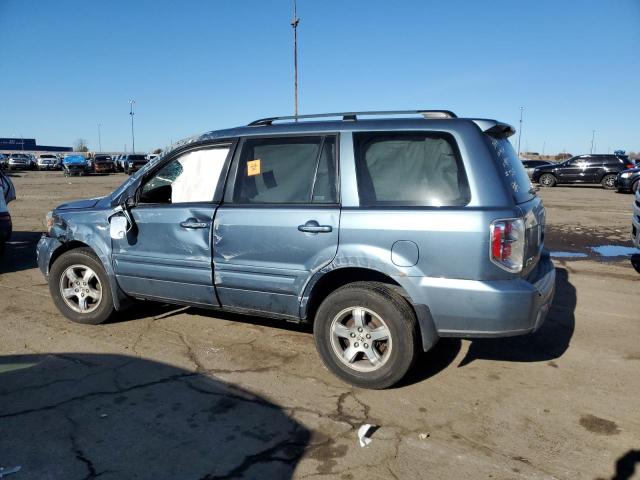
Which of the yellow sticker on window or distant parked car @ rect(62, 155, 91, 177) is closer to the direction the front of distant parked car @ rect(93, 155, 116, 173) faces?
the yellow sticker on window

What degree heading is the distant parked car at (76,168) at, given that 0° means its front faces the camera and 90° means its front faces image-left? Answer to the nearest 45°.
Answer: approximately 0°

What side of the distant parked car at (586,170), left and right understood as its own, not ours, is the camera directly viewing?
left

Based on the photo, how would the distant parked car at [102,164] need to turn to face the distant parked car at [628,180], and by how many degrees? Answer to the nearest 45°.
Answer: approximately 45° to its left

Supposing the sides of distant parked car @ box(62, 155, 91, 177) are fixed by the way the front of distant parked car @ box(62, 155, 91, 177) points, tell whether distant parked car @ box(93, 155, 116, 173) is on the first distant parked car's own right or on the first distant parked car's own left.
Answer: on the first distant parked car's own left

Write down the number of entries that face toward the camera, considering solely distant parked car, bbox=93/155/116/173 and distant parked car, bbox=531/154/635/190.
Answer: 1
